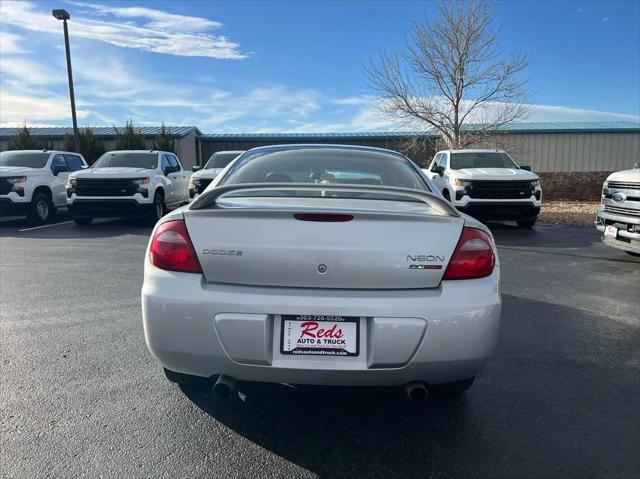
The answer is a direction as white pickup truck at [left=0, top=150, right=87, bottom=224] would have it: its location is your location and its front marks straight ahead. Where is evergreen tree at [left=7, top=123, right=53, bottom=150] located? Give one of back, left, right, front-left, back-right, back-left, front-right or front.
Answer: back-right

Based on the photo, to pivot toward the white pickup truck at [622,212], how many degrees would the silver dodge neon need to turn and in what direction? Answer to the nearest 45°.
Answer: approximately 45° to its right

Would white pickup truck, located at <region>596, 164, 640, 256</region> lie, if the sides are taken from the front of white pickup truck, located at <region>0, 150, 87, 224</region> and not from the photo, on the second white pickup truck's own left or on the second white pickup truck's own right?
on the second white pickup truck's own left

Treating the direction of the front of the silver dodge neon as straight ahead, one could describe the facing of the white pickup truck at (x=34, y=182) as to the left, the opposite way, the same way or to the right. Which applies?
the opposite way

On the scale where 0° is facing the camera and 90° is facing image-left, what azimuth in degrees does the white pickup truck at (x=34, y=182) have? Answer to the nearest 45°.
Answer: approximately 45°

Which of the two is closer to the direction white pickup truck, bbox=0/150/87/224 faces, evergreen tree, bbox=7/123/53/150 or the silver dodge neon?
the silver dodge neon

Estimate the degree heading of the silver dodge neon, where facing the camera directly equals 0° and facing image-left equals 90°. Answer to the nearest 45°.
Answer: approximately 180°

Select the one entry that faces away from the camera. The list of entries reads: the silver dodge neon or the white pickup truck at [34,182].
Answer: the silver dodge neon

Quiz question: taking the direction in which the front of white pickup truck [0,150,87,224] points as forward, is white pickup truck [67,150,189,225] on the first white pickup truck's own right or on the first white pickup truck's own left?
on the first white pickup truck's own left

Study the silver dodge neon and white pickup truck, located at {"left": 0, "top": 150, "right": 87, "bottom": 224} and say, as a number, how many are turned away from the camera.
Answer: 1

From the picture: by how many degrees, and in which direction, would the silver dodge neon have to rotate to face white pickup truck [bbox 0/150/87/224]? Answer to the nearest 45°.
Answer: approximately 45° to its left

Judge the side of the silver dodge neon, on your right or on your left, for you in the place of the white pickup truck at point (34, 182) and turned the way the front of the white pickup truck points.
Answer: on your left

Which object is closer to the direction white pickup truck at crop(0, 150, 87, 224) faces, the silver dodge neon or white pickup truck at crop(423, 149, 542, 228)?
the silver dodge neon

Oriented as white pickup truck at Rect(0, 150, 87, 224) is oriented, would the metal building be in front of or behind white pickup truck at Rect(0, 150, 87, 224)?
behind
